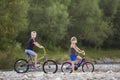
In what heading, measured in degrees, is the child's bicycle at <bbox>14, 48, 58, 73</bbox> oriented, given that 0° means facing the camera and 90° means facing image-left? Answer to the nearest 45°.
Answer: approximately 270°

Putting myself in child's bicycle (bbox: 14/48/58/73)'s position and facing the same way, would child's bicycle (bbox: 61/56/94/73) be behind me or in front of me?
in front

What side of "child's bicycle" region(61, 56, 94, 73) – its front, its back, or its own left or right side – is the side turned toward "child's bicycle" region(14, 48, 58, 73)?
back

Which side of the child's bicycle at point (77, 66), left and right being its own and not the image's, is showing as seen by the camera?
right

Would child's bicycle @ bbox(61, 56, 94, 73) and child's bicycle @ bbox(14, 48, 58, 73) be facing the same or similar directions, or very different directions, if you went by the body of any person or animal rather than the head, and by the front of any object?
same or similar directions

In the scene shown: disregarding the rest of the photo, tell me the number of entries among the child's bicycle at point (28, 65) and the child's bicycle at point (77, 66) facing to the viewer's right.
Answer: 2
